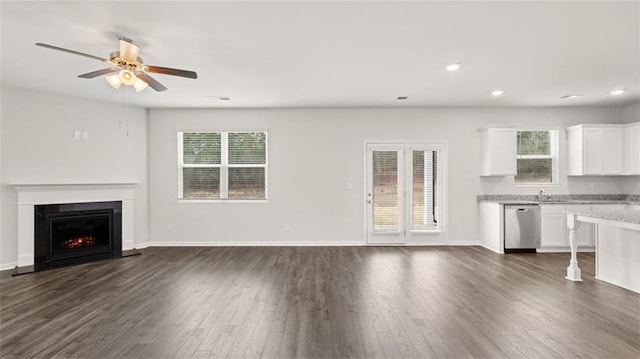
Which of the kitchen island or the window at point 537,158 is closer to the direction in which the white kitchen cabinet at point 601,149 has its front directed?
the kitchen island

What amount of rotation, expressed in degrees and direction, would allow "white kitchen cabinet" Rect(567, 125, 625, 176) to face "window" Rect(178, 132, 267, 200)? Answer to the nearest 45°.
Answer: approximately 90° to its right

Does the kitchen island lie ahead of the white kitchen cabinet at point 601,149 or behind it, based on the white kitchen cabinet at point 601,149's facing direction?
ahead

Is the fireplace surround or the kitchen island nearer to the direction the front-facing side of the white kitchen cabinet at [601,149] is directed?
the kitchen island

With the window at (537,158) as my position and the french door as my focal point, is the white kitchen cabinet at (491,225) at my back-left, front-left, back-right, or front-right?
front-left

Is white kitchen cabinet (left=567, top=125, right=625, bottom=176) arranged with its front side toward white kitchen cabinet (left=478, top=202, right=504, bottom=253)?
no

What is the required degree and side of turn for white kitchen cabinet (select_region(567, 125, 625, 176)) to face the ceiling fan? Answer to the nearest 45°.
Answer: approximately 90° to its right

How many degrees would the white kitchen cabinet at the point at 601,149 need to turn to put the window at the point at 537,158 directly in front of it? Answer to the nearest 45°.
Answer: approximately 135° to its right

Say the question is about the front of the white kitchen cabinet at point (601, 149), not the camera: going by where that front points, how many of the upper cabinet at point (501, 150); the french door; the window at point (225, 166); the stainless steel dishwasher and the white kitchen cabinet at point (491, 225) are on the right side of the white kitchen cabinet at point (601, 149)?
5

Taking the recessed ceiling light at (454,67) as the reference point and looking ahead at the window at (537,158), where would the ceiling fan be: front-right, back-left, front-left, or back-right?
back-left

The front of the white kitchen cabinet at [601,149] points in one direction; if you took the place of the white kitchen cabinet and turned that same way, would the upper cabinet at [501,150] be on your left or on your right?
on your right

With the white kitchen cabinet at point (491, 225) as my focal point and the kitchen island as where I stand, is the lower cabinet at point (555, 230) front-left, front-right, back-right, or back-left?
front-right

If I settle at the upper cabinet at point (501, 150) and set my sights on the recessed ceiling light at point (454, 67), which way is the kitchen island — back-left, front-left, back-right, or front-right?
front-left

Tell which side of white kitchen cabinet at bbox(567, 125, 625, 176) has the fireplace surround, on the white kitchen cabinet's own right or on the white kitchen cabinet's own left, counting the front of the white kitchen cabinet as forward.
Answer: on the white kitchen cabinet's own right

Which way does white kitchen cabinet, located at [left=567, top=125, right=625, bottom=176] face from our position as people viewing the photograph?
facing the viewer and to the right of the viewer

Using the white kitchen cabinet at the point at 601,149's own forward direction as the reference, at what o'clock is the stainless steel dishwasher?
The stainless steel dishwasher is roughly at 3 o'clock from the white kitchen cabinet.

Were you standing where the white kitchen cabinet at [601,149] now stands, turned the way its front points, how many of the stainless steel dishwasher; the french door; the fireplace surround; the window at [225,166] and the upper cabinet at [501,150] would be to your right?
5

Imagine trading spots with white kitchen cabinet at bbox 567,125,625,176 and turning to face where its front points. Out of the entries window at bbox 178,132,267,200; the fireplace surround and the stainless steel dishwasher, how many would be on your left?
0
